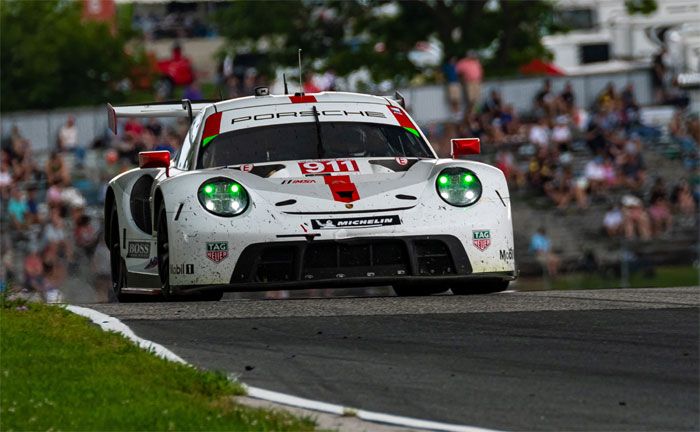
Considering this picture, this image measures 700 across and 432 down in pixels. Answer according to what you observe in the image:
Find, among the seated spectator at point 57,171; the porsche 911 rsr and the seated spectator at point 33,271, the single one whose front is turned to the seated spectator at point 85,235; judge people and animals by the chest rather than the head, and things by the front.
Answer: the seated spectator at point 57,171

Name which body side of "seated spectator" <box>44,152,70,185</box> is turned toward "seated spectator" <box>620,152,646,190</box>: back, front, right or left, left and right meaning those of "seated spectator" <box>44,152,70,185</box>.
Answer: left

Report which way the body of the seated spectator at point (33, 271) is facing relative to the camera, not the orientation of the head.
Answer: toward the camera

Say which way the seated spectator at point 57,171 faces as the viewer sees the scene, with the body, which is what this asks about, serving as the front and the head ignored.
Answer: toward the camera

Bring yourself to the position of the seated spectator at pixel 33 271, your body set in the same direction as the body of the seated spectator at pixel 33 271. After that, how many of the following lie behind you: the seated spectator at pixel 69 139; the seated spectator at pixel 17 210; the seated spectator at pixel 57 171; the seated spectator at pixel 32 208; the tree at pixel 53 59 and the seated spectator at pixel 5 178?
6

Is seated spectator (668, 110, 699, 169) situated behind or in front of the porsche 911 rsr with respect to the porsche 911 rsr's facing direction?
behind

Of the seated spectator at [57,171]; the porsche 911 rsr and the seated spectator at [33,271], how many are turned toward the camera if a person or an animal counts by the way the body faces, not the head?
3

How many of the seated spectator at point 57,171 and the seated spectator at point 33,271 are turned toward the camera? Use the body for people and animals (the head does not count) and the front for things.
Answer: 2
